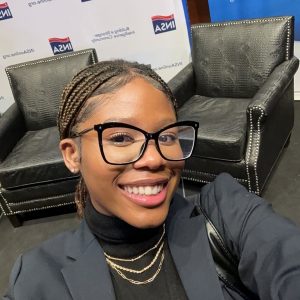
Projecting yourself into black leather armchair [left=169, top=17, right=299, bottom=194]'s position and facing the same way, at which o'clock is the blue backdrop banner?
The blue backdrop banner is roughly at 5 o'clock from the black leather armchair.

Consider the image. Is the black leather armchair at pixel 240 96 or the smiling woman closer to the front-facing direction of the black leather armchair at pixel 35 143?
the smiling woman

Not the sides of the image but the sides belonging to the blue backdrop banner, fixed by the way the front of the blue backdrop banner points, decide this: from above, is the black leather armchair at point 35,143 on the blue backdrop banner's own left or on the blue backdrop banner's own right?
on the blue backdrop banner's own right

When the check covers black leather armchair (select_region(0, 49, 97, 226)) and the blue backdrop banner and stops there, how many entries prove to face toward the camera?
2

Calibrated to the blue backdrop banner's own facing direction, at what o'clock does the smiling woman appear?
The smiling woman is roughly at 12 o'clock from the blue backdrop banner.

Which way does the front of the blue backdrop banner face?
toward the camera

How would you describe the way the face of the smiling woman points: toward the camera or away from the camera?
toward the camera

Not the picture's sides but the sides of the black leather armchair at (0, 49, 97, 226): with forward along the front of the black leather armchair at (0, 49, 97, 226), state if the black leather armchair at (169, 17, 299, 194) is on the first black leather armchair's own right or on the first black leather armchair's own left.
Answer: on the first black leather armchair's own left

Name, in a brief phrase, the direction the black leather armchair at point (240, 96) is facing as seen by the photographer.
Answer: facing the viewer and to the left of the viewer

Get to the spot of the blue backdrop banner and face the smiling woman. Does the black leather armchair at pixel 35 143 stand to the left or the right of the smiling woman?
right
